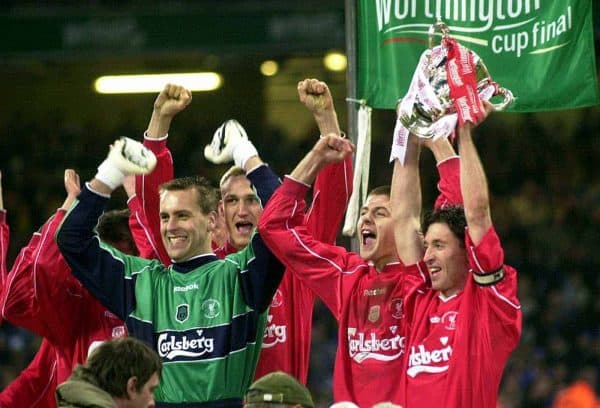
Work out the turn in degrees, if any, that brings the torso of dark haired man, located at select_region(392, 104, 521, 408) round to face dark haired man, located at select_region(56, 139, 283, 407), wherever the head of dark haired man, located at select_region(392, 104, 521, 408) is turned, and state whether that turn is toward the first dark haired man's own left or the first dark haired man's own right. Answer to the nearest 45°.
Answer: approximately 45° to the first dark haired man's own right

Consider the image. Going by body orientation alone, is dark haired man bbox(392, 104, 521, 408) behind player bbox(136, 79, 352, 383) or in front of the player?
in front

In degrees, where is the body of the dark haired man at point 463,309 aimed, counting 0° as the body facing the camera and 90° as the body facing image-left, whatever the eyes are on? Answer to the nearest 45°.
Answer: approximately 45°

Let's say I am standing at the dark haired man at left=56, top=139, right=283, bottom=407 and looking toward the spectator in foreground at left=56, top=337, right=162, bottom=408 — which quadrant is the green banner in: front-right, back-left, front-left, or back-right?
back-left

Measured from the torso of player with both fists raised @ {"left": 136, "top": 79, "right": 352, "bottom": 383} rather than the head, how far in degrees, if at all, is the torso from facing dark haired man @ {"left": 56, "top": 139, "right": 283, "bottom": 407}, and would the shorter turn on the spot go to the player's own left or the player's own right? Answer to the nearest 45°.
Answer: approximately 45° to the player's own right

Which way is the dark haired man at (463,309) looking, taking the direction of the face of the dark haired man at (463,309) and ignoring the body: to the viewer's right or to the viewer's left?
to the viewer's left

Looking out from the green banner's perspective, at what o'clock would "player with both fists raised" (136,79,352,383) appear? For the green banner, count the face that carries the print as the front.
The player with both fists raised is roughly at 2 o'clock from the green banner.

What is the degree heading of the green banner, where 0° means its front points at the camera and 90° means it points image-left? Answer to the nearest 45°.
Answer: approximately 0°

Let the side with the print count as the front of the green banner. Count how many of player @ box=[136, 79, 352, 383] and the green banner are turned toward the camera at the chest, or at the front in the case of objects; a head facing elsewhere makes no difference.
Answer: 2
